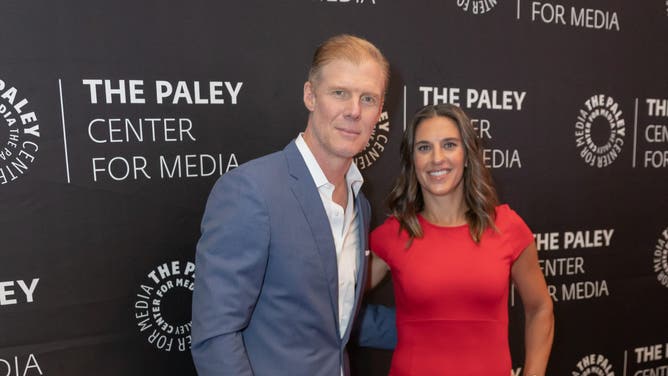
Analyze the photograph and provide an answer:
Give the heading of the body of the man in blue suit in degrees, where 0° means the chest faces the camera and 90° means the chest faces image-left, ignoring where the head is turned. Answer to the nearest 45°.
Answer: approximately 315°

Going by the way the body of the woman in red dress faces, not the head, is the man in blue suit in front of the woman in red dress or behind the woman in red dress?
in front

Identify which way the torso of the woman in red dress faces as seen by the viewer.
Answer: toward the camera

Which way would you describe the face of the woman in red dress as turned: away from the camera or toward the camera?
toward the camera

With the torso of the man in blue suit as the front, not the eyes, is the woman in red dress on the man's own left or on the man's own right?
on the man's own left

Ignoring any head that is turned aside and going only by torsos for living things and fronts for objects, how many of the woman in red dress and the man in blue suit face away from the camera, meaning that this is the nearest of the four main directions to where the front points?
0
